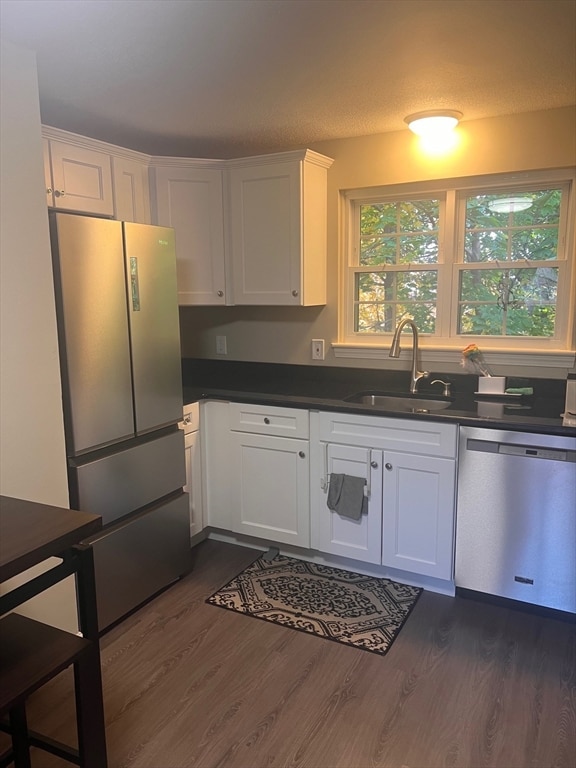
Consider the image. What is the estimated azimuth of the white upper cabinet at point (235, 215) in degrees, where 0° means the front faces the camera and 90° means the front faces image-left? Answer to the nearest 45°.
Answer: approximately 0°

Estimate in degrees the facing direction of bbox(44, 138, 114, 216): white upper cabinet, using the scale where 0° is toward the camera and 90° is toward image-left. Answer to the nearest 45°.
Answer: approximately 315°

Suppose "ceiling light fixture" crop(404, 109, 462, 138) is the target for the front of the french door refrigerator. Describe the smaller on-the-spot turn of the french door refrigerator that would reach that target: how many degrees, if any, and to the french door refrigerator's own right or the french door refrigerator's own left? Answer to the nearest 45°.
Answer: approximately 45° to the french door refrigerator's own left

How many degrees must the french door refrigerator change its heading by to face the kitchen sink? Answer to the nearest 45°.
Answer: approximately 45° to its left

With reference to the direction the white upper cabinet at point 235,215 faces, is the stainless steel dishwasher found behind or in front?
in front

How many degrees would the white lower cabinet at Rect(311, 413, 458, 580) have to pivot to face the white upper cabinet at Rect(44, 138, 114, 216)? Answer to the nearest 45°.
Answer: approximately 45° to its right

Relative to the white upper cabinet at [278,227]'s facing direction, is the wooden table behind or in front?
in front

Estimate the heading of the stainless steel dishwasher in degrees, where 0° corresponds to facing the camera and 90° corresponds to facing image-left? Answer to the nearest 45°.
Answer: approximately 45°

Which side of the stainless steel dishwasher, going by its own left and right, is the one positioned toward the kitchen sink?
right
